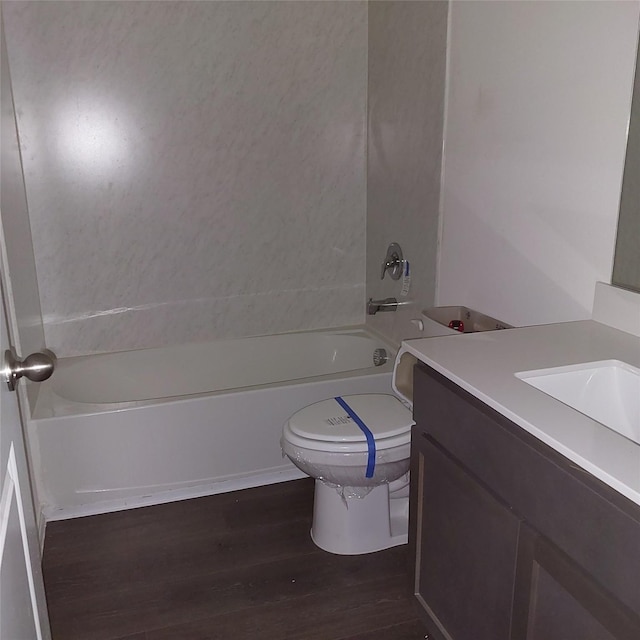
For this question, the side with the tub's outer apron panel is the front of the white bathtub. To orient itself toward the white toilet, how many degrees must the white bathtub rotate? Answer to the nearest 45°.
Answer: approximately 45° to its left

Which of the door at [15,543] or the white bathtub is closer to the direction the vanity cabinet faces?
the door

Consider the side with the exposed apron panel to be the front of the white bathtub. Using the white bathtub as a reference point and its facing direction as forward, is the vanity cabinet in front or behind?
in front

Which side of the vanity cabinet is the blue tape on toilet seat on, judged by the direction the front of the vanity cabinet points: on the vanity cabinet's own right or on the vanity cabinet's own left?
on the vanity cabinet's own right

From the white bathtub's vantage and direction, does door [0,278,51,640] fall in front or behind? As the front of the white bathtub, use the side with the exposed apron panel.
in front

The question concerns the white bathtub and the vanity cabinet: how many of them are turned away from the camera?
0

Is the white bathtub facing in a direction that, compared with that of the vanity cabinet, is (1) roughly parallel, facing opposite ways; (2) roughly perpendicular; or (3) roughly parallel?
roughly perpendicular

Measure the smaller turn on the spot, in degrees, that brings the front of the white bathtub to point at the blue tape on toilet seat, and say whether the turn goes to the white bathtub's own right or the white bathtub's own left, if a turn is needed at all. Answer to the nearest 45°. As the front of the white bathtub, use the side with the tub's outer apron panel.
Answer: approximately 45° to the white bathtub's own left

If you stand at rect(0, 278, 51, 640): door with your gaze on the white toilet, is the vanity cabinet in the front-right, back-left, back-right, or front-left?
front-right

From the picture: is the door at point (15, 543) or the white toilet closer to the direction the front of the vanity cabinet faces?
the door

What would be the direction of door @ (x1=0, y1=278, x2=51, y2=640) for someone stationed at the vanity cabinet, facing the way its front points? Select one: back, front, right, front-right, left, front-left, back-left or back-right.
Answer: front

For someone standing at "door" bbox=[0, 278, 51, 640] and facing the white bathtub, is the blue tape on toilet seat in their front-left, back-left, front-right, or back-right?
front-right

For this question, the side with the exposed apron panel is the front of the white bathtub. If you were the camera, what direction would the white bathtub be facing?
facing the viewer

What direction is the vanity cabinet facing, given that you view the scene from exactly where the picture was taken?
facing the viewer and to the left of the viewer
